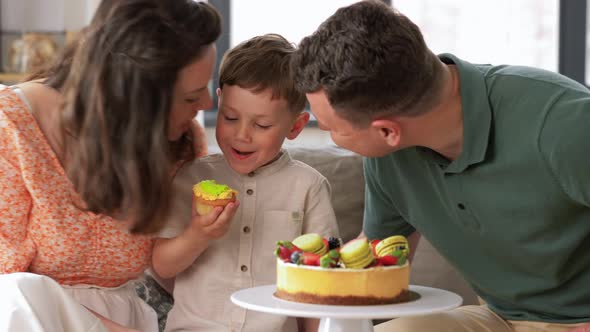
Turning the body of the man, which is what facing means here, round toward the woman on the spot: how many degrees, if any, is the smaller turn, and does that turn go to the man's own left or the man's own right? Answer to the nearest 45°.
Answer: approximately 45° to the man's own right

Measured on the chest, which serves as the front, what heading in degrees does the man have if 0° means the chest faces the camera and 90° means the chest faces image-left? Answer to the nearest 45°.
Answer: approximately 45°

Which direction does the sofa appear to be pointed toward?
toward the camera

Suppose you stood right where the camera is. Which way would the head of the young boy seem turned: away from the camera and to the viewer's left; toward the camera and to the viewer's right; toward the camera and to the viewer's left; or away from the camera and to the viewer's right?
toward the camera and to the viewer's left

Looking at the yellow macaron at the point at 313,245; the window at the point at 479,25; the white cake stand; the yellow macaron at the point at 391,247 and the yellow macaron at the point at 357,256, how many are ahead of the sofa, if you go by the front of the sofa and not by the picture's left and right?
4

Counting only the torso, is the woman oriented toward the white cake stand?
yes

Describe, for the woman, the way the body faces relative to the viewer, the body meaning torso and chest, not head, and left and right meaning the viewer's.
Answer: facing the viewer and to the right of the viewer

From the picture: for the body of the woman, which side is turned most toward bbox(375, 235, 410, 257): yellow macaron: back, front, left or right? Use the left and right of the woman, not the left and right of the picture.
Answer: front

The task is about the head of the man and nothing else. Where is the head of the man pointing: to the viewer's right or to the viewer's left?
to the viewer's left

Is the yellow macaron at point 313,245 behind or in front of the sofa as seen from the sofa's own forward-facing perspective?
in front

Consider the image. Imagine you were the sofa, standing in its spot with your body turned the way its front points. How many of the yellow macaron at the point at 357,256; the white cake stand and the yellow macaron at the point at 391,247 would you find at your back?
0

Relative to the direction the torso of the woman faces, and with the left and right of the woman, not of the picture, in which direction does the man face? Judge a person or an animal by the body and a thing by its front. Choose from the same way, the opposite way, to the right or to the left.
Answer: to the right
